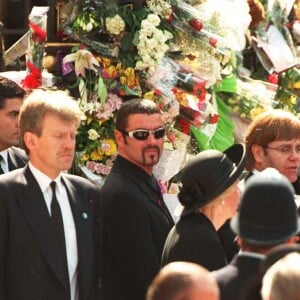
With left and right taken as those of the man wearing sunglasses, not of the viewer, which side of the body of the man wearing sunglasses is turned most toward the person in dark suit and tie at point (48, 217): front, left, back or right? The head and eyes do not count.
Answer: back

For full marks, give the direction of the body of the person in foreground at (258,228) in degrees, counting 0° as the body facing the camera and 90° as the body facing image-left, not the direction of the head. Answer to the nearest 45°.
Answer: approximately 180°

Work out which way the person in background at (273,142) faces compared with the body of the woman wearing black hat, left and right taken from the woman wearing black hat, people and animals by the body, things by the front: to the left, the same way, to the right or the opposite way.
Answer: to the right

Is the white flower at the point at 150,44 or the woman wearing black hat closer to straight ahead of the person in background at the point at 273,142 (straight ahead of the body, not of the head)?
the woman wearing black hat

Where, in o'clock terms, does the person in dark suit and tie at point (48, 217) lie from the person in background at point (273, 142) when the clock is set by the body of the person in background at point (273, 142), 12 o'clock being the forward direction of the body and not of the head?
the person in dark suit and tie at point (48, 217) is roughly at 3 o'clock from the person in background at point (273, 142).

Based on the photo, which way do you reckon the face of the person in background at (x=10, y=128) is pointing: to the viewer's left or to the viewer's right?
to the viewer's right

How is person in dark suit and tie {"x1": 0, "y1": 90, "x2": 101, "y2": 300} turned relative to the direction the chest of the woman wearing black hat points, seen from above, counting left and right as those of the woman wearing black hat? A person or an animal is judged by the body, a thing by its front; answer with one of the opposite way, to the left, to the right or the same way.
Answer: to the right

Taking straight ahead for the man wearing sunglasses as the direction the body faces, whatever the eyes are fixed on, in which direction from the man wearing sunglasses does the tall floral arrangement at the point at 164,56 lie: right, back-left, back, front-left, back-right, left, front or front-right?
back-left

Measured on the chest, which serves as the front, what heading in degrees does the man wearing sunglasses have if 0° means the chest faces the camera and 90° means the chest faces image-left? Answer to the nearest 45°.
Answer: approximately 315°

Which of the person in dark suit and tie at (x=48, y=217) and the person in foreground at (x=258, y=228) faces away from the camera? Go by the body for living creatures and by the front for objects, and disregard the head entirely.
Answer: the person in foreground at (x=258, y=228)

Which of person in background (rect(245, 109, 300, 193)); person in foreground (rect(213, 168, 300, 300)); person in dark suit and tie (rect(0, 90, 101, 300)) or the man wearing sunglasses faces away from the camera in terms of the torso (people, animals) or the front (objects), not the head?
person in foreground (rect(213, 168, 300, 300))
